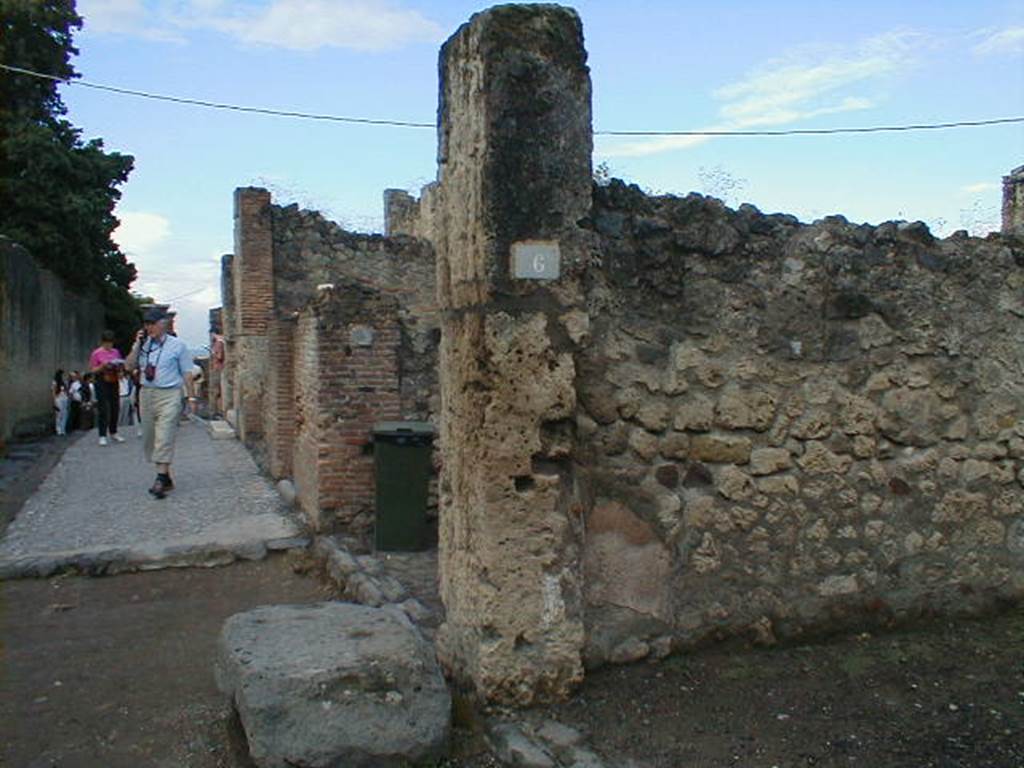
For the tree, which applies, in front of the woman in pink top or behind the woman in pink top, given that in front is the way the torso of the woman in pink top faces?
behind

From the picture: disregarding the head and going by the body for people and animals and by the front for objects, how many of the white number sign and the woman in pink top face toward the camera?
2

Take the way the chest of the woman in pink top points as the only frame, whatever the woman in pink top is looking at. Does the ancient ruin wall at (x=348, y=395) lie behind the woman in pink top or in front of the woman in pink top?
in front

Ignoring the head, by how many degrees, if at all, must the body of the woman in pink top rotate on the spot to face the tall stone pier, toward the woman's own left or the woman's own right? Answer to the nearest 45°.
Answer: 0° — they already face it

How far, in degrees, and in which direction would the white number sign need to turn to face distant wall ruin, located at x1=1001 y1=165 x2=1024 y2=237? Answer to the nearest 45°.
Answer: approximately 135° to its left

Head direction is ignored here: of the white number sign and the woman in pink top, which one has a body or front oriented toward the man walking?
the woman in pink top

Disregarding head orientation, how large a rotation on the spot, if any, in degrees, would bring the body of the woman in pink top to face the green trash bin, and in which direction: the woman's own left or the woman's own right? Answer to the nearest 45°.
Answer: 0° — they already face it

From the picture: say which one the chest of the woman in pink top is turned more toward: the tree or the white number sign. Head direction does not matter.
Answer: the white number sign

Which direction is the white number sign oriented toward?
toward the camera

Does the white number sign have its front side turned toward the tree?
no

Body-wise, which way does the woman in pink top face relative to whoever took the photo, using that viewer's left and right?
facing the viewer

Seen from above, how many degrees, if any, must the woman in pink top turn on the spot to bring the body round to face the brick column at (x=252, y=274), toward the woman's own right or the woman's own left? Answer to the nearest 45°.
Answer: approximately 90° to the woman's own left

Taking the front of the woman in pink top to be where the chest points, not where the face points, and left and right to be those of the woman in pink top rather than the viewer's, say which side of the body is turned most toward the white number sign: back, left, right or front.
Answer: front

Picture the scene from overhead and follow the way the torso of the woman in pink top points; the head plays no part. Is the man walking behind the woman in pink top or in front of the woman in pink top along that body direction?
in front

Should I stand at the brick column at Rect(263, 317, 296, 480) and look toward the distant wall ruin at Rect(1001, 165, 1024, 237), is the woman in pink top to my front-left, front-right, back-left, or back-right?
back-left
